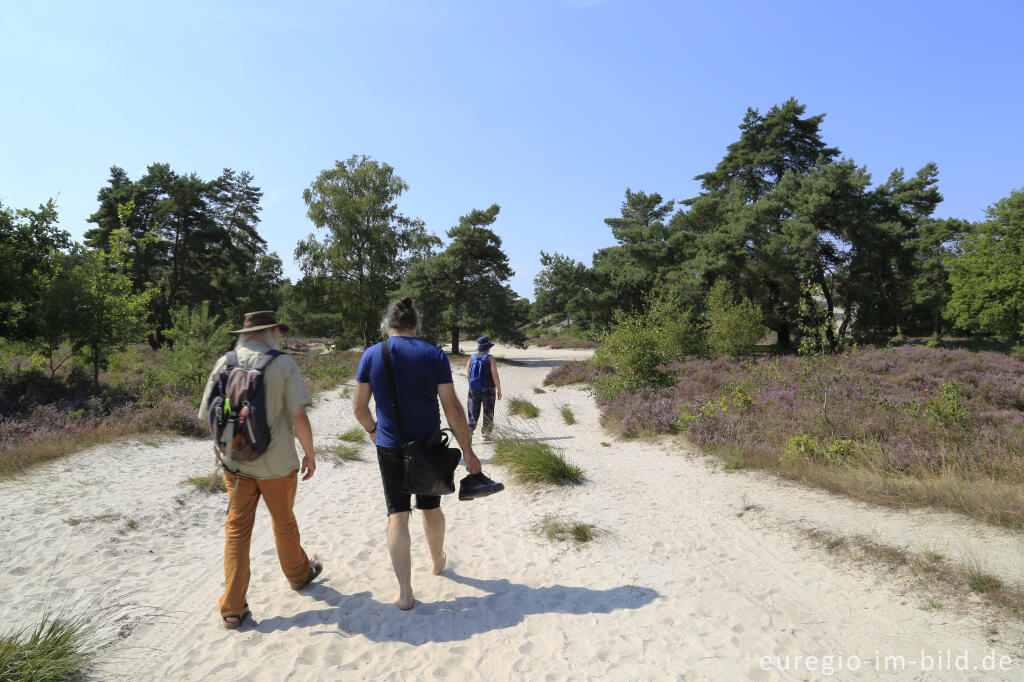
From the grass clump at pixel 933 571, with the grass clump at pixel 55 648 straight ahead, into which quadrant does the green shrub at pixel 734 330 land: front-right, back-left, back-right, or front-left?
back-right

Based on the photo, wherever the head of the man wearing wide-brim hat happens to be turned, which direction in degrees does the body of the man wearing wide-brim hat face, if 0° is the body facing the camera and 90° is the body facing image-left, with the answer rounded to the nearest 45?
approximately 225°

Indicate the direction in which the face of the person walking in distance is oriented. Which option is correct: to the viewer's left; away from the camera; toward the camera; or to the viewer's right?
away from the camera

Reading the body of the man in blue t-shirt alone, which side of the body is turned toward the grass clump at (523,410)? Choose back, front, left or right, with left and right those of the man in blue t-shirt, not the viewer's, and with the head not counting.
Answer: front

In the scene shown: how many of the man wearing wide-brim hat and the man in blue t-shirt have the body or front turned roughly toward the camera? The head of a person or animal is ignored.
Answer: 0

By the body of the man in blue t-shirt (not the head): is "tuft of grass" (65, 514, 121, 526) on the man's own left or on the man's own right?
on the man's own left

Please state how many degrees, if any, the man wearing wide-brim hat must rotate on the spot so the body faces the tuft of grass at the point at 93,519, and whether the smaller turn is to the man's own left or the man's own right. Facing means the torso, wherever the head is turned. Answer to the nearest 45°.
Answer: approximately 90° to the man's own left

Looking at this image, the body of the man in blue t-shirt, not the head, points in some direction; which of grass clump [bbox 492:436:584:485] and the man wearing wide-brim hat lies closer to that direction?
the grass clump

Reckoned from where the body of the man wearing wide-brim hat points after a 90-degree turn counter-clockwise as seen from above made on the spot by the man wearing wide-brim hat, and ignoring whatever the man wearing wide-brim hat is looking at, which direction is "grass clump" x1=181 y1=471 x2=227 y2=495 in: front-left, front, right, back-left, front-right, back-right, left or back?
front-right

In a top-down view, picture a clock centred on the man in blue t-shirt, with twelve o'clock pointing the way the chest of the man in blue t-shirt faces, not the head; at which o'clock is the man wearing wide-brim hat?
The man wearing wide-brim hat is roughly at 9 o'clock from the man in blue t-shirt.

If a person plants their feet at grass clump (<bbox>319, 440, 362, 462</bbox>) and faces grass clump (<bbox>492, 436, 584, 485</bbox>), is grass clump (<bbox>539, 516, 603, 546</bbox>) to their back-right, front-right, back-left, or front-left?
front-right

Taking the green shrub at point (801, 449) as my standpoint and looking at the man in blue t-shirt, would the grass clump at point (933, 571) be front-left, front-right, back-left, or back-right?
front-left

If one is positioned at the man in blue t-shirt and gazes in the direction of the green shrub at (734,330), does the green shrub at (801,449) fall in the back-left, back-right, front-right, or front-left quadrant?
front-right

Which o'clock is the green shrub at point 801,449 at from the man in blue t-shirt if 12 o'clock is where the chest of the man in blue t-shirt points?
The green shrub is roughly at 2 o'clock from the man in blue t-shirt.

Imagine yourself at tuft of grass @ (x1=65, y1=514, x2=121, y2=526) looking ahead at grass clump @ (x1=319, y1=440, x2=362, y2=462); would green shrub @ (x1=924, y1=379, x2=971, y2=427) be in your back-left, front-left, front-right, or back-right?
front-right

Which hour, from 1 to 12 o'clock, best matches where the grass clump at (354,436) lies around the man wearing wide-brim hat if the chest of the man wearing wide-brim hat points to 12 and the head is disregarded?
The grass clump is roughly at 11 o'clock from the man wearing wide-brim hat.

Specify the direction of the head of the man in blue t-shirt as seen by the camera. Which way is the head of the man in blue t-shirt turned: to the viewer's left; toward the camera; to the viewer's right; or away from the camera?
away from the camera

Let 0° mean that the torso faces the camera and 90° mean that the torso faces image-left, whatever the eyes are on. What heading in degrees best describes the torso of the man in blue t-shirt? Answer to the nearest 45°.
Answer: approximately 180°

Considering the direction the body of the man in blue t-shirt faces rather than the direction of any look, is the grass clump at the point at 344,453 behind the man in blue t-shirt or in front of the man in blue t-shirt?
in front
